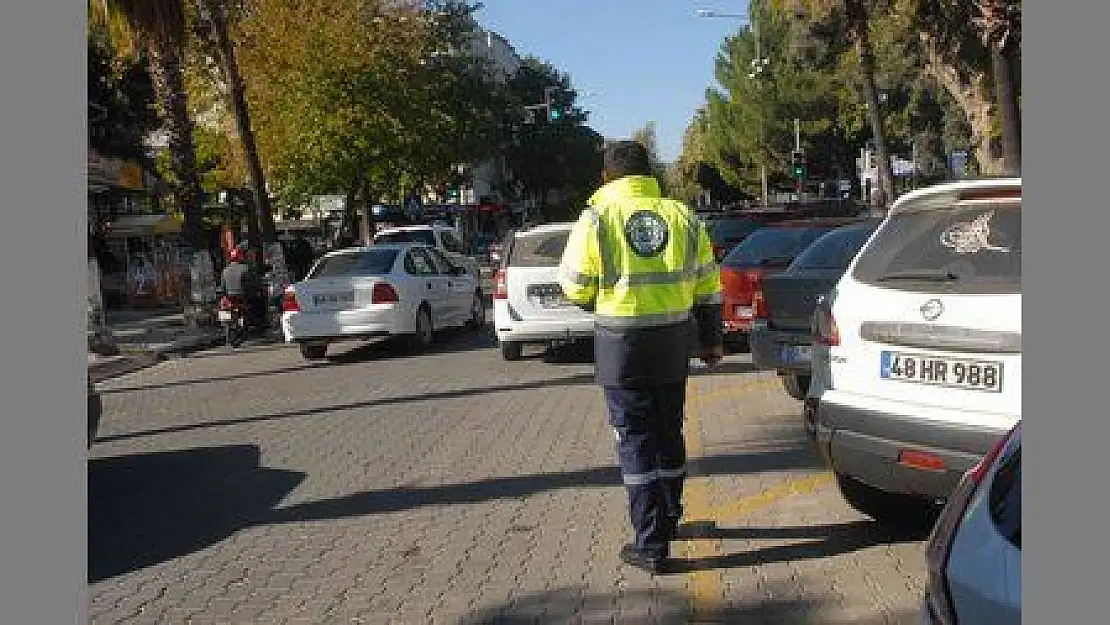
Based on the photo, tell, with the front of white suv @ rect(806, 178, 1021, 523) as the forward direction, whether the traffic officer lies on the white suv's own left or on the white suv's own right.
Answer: on the white suv's own left

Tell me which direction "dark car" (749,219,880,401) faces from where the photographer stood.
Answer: facing away from the viewer and to the right of the viewer

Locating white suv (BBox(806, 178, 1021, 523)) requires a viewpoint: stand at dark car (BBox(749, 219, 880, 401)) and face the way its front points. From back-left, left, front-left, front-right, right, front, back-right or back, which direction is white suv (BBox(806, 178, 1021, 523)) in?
back-right

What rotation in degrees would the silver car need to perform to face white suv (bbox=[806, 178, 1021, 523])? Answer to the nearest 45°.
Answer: approximately 45° to its left

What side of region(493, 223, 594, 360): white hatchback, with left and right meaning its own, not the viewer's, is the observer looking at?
back

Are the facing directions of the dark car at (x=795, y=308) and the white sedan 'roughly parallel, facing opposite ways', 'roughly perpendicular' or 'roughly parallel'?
roughly parallel

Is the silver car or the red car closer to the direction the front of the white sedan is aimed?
the red car

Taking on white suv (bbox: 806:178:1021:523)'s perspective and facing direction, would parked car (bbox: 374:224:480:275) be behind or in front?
in front

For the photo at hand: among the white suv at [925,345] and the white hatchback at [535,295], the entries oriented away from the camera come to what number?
2

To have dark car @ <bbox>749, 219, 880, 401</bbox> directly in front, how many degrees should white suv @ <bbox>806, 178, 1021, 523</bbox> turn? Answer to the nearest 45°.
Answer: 0° — it already faces it

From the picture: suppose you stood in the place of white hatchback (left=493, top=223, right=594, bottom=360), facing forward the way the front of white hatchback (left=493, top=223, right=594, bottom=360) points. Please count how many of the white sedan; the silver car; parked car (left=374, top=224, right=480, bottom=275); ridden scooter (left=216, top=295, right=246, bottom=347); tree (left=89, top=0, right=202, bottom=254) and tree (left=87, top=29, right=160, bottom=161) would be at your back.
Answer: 1

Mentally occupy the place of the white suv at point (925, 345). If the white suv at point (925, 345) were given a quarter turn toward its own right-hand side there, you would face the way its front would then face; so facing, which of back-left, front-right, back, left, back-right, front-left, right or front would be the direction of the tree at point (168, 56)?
back-left

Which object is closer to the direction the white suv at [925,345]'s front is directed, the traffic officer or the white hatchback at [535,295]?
the white hatchback

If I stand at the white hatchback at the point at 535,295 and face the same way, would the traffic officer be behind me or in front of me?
behind

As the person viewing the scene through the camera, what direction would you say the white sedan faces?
facing away from the viewer and to the right of the viewer

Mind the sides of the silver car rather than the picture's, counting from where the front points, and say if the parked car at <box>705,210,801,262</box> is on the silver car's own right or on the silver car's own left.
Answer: on the silver car's own left

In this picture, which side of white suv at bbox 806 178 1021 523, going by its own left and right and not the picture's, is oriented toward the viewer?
back

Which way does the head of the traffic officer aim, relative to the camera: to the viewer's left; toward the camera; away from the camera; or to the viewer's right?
away from the camera
